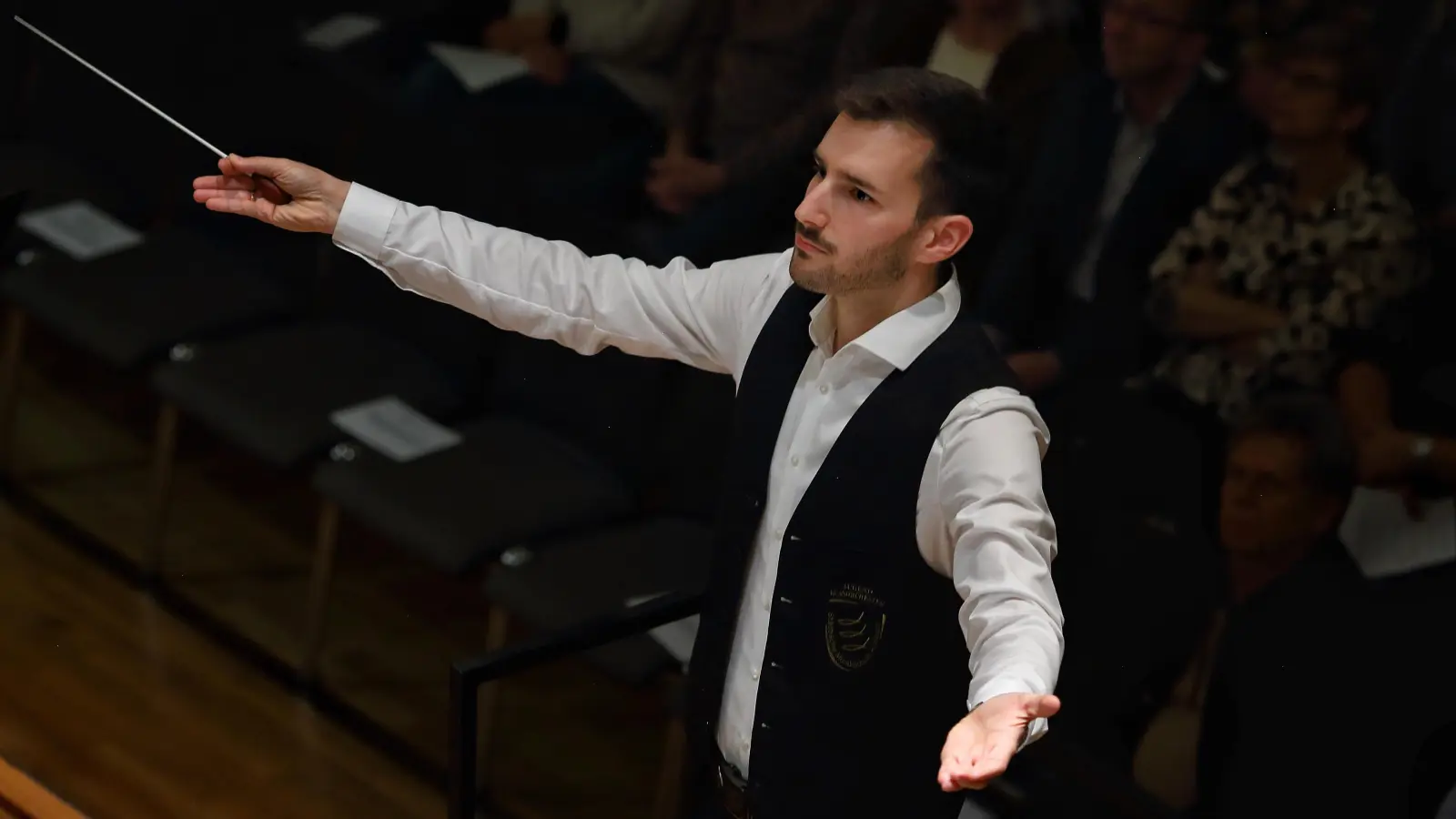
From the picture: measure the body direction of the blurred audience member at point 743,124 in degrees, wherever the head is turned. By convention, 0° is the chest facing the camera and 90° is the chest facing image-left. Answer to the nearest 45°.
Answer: approximately 45°

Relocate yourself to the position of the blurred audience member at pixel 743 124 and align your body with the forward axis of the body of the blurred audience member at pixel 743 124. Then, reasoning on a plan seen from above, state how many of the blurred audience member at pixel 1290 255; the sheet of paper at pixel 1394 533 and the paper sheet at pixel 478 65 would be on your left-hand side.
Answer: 2

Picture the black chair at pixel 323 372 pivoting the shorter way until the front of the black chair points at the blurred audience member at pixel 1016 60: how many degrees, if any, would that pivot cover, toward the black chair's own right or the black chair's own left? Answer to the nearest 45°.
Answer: approximately 90° to the black chair's own left

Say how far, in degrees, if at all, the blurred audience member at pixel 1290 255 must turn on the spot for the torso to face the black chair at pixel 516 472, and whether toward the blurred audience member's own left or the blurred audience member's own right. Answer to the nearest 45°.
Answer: approximately 45° to the blurred audience member's own right

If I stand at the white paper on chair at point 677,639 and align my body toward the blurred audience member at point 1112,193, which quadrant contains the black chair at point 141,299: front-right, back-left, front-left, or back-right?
front-left

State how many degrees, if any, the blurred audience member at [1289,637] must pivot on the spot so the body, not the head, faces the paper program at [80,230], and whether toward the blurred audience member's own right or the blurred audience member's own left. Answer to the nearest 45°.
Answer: approximately 45° to the blurred audience member's own right

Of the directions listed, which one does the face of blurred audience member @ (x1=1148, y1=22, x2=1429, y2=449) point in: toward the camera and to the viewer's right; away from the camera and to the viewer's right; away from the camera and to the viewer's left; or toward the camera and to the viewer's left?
toward the camera and to the viewer's left

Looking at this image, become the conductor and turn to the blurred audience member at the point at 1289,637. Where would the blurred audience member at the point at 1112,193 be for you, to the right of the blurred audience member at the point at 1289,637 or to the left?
left

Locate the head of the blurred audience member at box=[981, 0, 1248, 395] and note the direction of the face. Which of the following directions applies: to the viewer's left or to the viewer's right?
to the viewer's left

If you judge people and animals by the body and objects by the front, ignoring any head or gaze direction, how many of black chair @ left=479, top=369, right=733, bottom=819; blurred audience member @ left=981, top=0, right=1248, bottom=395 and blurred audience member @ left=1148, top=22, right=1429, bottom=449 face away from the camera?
0

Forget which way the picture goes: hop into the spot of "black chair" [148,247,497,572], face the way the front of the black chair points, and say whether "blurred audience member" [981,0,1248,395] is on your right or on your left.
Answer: on your left

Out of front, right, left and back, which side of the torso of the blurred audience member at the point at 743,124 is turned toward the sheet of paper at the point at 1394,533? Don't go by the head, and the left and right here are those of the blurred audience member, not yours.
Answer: left
